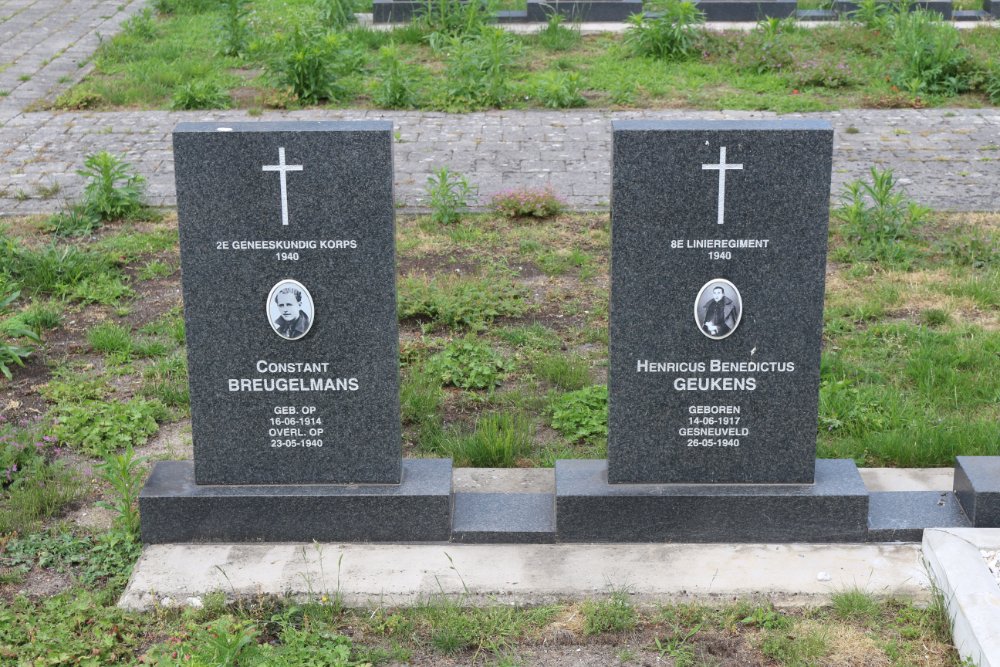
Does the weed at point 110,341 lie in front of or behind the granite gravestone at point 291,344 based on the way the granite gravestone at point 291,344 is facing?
behind

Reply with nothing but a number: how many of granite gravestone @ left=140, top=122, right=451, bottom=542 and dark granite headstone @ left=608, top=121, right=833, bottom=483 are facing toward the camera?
2

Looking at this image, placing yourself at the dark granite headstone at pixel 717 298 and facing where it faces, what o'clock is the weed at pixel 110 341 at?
The weed is roughly at 4 o'clock from the dark granite headstone.

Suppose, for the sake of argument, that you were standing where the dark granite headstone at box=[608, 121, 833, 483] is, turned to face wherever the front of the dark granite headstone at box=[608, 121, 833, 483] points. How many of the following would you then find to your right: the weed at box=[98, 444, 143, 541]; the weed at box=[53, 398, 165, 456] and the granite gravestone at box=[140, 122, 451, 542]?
3

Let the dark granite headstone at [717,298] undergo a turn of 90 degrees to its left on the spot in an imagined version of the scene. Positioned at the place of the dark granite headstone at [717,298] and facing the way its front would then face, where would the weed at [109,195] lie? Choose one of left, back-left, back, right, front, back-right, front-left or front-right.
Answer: back-left

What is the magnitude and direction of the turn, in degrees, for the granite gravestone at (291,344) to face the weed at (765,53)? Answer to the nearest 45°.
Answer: approximately 135° to its left

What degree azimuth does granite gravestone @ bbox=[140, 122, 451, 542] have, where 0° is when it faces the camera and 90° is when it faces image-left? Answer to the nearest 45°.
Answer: approximately 0°

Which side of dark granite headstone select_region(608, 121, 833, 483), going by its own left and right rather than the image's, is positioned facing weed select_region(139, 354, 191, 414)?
right

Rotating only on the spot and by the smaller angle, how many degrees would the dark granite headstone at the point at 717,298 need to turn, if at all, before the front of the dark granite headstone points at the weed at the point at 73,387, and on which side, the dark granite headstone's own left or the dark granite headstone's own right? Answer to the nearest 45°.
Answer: approximately 90° to the dark granite headstone's own right

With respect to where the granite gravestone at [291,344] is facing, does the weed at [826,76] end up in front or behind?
behind

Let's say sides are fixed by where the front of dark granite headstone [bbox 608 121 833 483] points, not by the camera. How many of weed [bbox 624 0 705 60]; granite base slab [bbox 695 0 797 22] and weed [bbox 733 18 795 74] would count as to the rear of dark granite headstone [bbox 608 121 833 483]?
3

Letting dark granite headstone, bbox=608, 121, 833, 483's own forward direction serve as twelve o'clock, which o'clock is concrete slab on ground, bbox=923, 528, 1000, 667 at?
The concrete slab on ground is roughly at 10 o'clock from the dark granite headstone.
